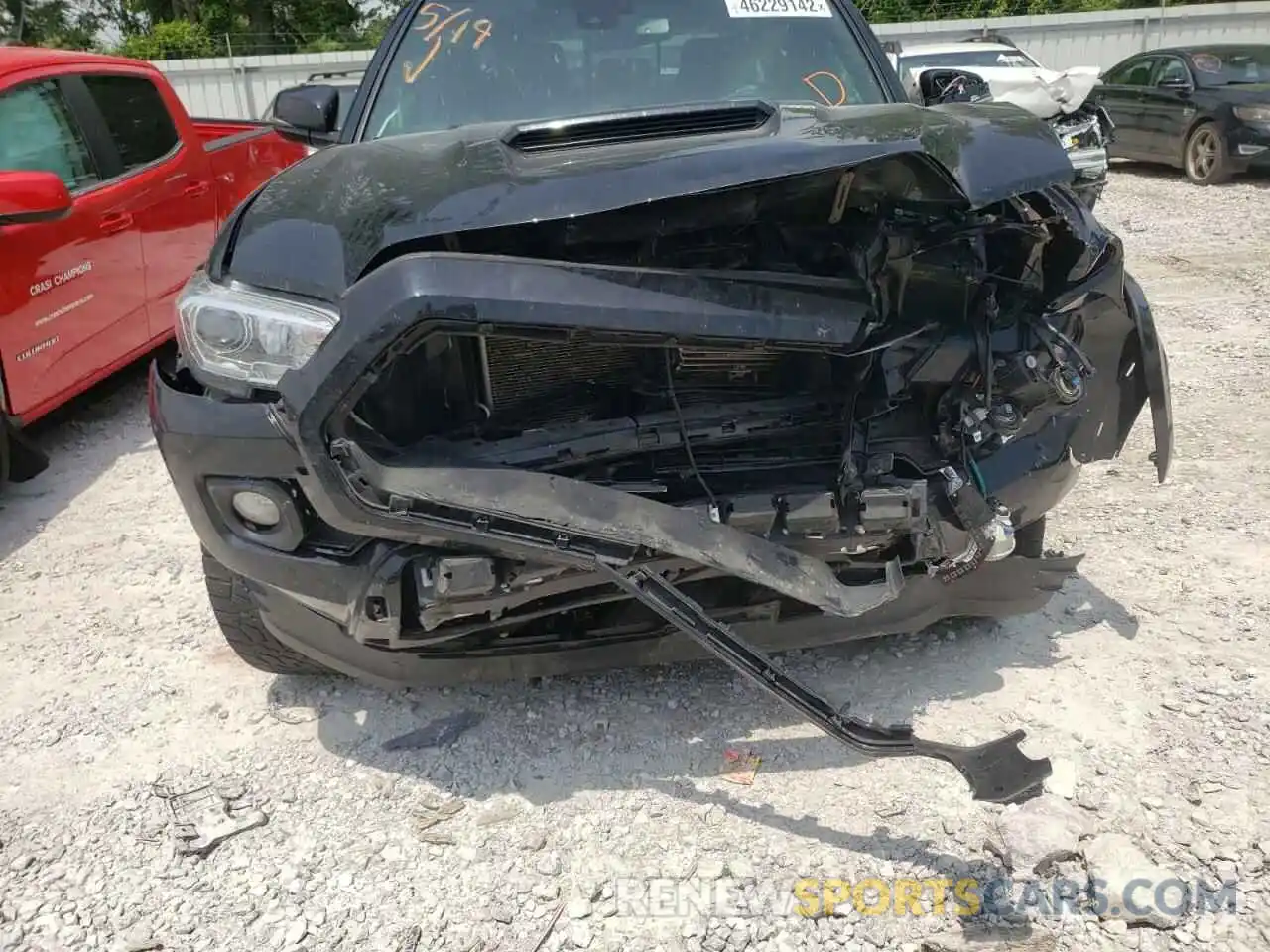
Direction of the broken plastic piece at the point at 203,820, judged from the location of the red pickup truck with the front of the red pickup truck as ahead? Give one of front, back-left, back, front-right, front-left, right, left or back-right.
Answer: front-left

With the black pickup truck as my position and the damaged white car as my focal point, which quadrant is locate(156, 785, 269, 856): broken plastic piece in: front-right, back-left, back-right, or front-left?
back-left

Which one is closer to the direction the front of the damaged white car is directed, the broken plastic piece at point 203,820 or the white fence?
the broken plastic piece

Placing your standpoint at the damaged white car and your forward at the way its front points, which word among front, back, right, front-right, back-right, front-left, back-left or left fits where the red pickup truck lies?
right

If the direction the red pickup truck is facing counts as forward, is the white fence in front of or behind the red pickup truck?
behind

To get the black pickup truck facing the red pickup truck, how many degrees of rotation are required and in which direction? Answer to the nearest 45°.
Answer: approximately 135° to its right

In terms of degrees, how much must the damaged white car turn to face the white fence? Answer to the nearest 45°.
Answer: approximately 135° to its left
